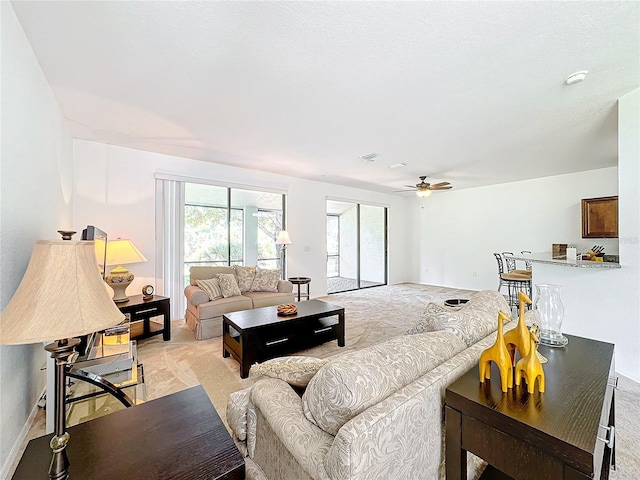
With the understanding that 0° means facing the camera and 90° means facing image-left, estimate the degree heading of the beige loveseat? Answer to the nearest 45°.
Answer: approximately 315°

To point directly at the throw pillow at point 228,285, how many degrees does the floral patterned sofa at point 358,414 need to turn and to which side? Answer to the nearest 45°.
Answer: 0° — it already faces it

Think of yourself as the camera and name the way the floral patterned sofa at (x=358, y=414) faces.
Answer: facing away from the viewer and to the left of the viewer

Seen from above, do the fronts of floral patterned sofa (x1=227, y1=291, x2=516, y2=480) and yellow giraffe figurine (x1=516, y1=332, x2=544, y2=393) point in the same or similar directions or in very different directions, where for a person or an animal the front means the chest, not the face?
very different directions

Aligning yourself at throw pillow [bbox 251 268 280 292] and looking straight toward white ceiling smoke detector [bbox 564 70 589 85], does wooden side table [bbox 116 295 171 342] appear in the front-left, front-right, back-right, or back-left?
back-right

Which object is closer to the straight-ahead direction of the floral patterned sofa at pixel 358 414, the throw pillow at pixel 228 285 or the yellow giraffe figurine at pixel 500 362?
the throw pillow

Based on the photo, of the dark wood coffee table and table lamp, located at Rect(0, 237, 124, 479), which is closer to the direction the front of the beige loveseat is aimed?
the dark wood coffee table
